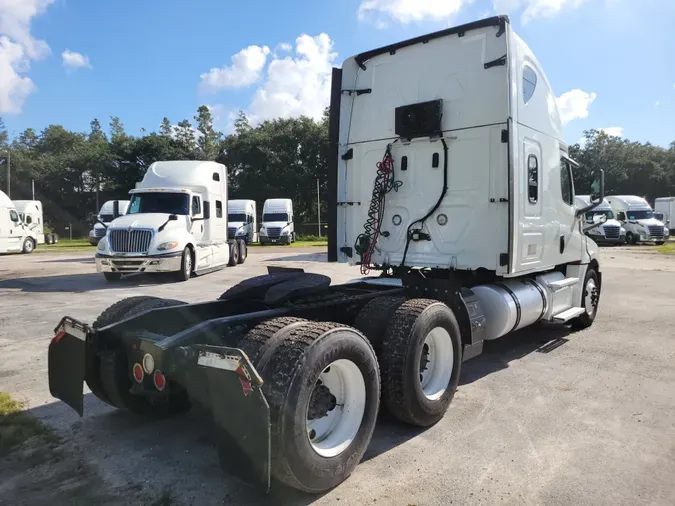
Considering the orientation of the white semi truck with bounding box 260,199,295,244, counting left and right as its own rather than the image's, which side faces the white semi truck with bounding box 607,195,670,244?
left

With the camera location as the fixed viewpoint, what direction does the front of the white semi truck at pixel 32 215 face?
facing the viewer and to the left of the viewer

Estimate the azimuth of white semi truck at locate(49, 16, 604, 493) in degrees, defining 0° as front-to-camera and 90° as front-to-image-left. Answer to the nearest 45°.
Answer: approximately 225°

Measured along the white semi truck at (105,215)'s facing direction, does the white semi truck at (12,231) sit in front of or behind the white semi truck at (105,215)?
in front

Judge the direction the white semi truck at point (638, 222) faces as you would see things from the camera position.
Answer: facing the viewer and to the right of the viewer

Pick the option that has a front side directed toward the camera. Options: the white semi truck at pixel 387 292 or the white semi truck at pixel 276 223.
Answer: the white semi truck at pixel 276 223

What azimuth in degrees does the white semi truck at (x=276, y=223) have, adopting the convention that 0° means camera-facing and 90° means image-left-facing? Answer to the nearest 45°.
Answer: approximately 0°

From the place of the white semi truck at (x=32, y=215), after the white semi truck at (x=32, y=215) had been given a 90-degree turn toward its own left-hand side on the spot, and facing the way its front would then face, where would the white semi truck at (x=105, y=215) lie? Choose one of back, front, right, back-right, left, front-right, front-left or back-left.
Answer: front

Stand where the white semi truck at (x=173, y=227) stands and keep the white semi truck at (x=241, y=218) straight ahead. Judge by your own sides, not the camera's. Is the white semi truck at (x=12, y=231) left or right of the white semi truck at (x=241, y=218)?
left

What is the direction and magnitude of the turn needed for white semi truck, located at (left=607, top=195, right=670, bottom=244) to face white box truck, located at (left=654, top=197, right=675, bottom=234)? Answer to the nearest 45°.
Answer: approximately 135° to its left
